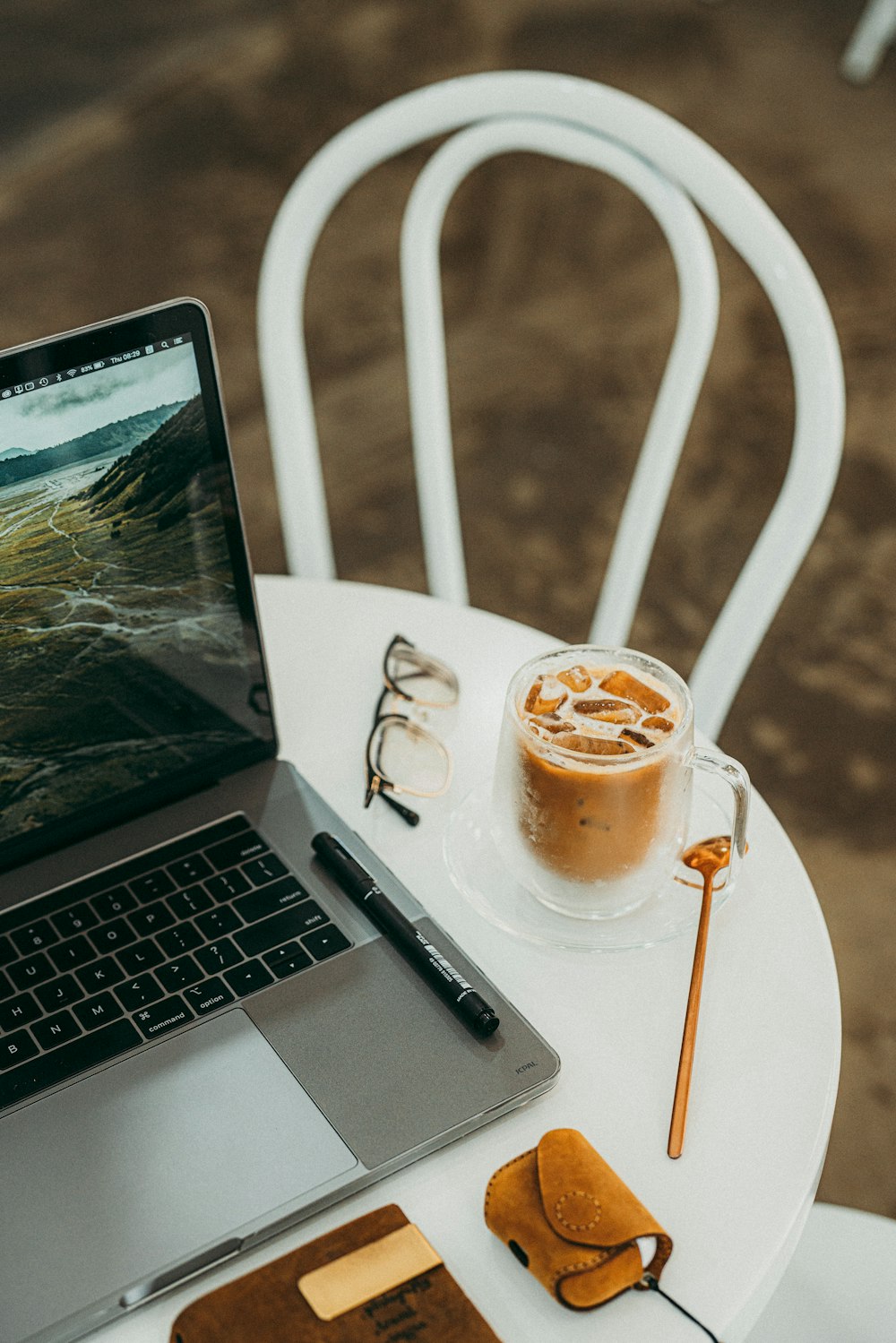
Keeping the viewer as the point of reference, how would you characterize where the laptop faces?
facing the viewer and to the right of the viewer

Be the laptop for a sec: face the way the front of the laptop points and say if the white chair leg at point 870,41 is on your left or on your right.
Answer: on your left
